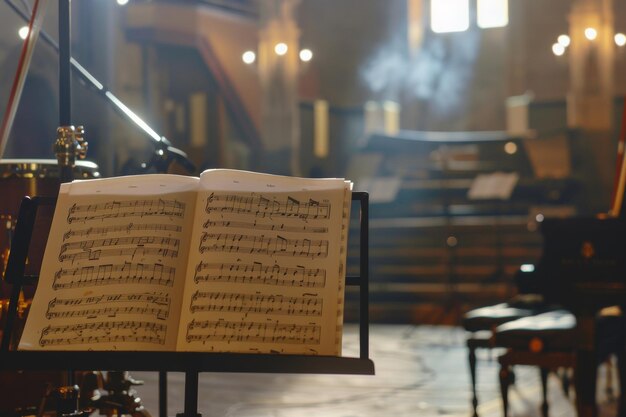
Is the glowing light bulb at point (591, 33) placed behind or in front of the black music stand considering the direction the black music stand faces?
behind

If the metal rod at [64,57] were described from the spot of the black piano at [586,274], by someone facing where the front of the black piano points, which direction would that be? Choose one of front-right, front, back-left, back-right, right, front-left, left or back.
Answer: front-left

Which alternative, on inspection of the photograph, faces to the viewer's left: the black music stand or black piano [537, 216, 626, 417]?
the black piano

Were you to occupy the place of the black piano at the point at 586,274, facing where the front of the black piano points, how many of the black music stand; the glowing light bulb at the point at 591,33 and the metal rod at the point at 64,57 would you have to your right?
1

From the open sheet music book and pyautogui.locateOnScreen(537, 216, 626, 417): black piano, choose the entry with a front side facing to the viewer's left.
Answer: the black piano

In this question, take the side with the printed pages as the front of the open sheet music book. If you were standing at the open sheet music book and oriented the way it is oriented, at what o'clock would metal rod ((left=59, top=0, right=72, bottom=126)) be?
The metal rod is roughly at 5 o'clock from the open sheet music book.

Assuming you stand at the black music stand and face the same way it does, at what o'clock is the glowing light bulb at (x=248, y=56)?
The glowing light bulb is roughly at 6 o'clock from the black music stand.

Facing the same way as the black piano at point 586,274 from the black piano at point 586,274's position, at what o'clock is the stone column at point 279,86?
The stone column is roughly at 2 o'clock from the black piano.

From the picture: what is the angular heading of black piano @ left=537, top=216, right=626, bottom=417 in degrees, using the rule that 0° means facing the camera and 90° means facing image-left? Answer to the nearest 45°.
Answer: approximately 90°

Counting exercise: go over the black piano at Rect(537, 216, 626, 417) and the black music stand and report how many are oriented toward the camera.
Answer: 1

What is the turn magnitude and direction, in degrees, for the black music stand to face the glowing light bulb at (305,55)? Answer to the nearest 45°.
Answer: approximately 180°

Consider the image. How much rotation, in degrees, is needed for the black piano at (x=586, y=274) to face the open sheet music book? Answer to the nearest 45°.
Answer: approximately 90° to its left
